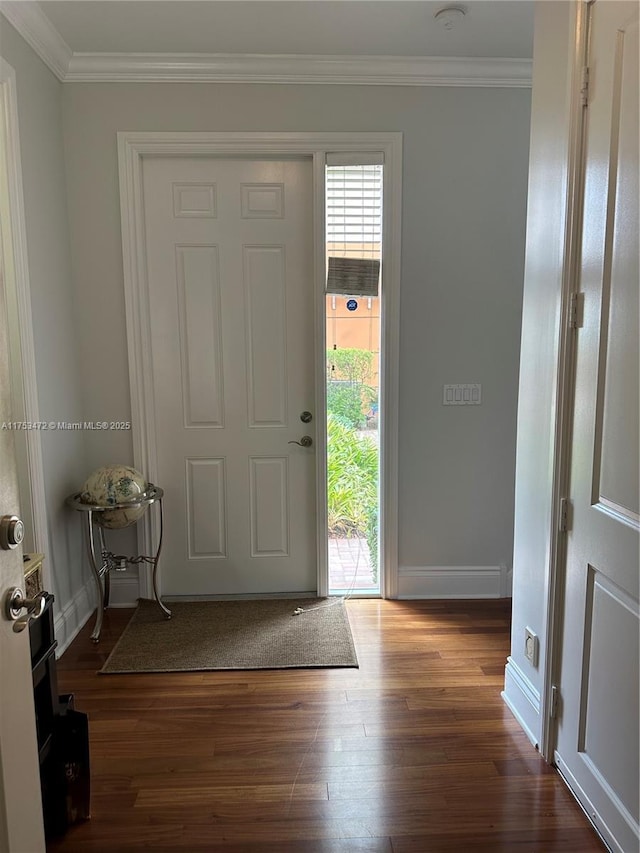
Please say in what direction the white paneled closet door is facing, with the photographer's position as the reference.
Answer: facing to the left of the viewer

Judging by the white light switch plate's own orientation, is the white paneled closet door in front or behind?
in front

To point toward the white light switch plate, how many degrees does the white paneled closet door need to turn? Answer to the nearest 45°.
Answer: approximately 45° to its right

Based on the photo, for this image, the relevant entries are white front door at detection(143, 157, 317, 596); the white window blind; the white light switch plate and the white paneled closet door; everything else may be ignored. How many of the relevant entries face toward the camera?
3

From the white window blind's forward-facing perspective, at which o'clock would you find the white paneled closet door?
The white paneled closet door is roughly at 11 o'clock from the white window blind.

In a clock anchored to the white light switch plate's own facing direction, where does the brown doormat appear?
The brown doormat is roughly at 2 o'clock from the white light switch plate.

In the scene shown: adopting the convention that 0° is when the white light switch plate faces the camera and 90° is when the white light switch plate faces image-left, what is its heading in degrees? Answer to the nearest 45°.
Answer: approximately 0°

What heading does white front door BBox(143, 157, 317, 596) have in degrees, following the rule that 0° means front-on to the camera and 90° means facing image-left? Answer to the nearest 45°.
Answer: approximately 0°

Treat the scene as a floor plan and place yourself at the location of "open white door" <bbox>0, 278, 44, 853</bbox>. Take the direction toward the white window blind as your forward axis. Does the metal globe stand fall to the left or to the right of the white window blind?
left
